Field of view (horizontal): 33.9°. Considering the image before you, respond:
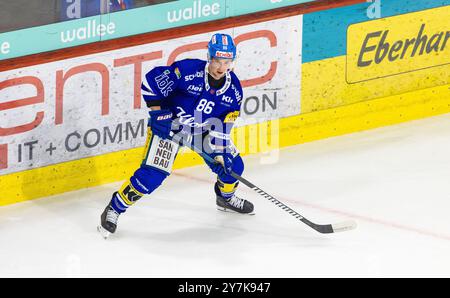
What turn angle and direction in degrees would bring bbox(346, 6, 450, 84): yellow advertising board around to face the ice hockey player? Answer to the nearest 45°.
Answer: approximately 90° to its right
